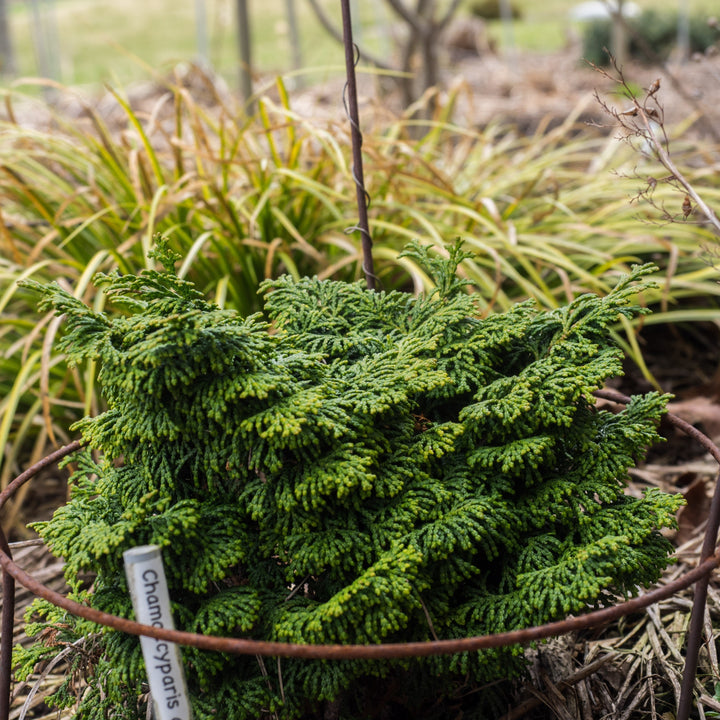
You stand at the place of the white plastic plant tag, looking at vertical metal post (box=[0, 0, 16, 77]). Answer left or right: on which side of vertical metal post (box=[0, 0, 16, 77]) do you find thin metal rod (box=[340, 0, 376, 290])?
right

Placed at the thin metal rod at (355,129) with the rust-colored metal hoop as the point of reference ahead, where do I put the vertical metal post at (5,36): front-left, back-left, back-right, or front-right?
back-right

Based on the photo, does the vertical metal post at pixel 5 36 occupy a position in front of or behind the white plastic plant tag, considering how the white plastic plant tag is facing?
behind

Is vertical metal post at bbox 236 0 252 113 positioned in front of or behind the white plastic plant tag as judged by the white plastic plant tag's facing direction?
behind

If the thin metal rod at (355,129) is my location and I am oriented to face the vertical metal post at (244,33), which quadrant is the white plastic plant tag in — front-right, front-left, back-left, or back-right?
back-left

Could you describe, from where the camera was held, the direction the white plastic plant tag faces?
facing the viewer

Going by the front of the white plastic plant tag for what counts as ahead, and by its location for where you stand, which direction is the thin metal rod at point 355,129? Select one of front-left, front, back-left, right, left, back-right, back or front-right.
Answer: back-left
